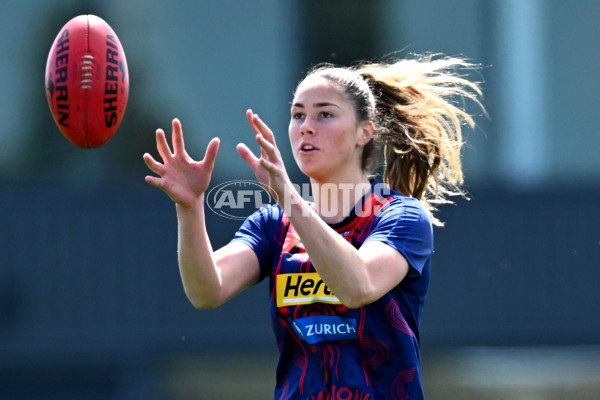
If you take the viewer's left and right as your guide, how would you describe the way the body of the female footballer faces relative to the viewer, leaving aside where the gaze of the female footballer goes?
facing the viewer and to the left of the viewer

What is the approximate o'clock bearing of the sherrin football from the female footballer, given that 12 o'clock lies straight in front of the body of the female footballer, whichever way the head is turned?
The sherrin football is roughly at 2 o'clock from the female footballer.
